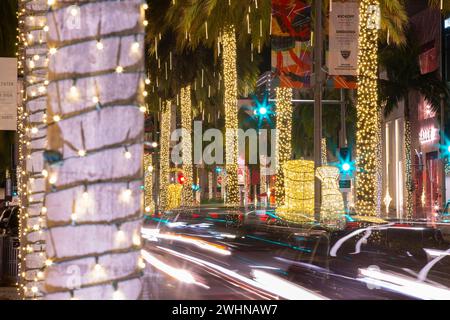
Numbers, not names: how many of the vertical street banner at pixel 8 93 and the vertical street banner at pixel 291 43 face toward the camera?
2

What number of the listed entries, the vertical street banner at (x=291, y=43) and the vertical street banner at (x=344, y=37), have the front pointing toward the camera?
2

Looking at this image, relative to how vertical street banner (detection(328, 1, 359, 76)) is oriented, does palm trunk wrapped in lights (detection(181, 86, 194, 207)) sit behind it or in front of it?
behind

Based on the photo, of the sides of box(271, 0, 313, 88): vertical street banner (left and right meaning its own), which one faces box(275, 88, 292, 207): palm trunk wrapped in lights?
back

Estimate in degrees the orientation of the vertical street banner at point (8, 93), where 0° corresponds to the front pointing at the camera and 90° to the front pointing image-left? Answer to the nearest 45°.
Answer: approximately 0°

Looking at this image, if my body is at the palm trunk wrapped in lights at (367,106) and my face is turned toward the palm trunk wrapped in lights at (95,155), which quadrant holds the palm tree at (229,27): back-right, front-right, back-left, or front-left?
back-right

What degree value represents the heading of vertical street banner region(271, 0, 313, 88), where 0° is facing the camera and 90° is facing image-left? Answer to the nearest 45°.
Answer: approximately 0°

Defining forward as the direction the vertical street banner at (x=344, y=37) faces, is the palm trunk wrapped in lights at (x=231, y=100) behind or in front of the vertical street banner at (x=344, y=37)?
behind
